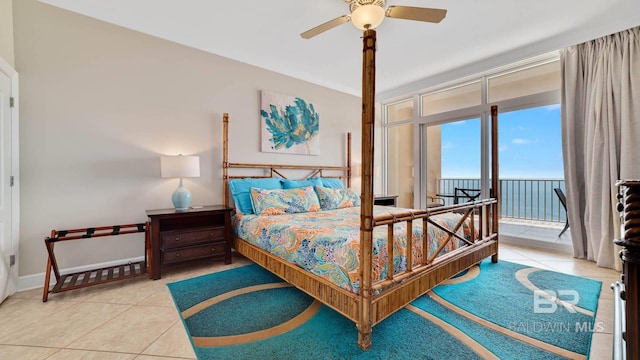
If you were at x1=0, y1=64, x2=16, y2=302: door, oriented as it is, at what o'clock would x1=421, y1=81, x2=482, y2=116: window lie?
The window is roughly at 1 o'clock from the door.

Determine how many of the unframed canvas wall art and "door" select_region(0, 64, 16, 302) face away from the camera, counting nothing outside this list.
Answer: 0

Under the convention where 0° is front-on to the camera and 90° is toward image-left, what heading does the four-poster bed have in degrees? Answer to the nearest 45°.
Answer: approximately 315°

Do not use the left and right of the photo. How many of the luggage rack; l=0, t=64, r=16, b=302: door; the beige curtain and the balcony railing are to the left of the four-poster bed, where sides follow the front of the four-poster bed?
2

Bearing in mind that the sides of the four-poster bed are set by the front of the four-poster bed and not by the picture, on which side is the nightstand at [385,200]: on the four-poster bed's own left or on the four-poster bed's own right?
on the four-poster bed's own left

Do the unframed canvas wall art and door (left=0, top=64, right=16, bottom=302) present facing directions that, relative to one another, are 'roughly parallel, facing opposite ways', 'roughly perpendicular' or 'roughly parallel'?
roughly perpendicular

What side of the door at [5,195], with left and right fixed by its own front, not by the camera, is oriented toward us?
right

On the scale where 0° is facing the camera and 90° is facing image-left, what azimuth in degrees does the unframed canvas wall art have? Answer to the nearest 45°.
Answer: approximately 315°

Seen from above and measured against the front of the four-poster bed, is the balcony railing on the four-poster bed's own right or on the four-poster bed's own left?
on the four-poster bed's own left
